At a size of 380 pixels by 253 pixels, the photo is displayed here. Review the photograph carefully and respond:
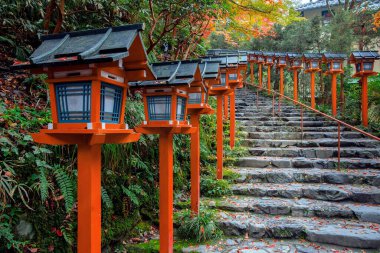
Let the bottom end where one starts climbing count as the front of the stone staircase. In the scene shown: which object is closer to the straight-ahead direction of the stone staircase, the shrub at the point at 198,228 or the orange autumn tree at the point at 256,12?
the shrub

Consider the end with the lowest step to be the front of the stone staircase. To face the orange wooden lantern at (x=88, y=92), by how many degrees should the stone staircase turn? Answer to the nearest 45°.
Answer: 0° — it already faces it

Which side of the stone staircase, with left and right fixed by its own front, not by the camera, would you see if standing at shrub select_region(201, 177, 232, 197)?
right

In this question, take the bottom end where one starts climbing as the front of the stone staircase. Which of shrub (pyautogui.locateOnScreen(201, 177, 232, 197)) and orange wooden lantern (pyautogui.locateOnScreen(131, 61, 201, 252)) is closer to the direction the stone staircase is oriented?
the orange wooden lantern

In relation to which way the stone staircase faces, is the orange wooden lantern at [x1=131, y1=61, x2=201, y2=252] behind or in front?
in front

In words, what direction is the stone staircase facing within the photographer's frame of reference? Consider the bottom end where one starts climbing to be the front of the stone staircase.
facing the viewer
